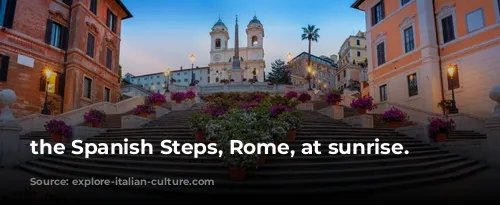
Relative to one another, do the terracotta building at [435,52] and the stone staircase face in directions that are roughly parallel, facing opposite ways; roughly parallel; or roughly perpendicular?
roughly perpendicular

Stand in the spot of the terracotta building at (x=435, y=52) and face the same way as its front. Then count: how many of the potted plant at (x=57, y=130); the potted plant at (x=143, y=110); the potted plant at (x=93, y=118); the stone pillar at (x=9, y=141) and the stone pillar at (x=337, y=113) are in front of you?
5

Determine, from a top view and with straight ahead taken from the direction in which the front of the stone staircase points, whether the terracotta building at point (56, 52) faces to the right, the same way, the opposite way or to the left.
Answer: to the left

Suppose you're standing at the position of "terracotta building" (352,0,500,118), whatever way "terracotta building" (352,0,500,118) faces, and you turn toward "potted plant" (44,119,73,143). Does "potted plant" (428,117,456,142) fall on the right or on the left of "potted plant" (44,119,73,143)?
left

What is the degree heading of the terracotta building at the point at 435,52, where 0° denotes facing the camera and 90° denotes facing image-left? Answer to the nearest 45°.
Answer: approximately 45°

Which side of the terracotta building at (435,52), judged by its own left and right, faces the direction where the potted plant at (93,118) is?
front

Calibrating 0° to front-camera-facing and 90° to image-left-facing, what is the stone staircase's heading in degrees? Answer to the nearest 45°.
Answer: approximately 0°

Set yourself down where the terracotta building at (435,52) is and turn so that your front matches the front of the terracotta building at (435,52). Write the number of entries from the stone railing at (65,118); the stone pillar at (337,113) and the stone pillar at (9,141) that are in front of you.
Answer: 3

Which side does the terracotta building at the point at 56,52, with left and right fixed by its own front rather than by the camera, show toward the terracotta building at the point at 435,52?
front

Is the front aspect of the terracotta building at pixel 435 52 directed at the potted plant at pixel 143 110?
yes

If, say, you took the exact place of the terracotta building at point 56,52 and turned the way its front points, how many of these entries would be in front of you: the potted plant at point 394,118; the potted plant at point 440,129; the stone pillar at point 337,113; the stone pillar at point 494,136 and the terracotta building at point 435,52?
5

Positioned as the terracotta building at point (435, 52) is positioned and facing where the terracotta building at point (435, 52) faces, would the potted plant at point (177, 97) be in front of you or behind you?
in front

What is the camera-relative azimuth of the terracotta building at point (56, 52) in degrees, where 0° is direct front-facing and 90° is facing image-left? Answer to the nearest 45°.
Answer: approximately 315°

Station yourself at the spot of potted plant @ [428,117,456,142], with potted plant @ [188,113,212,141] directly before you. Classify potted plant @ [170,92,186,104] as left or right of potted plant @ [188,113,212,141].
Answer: right

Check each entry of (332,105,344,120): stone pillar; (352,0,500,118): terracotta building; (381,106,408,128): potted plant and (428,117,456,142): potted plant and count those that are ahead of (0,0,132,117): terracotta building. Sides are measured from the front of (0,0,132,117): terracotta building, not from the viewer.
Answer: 4

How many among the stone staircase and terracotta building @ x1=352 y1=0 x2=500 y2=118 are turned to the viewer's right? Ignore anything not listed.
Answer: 0

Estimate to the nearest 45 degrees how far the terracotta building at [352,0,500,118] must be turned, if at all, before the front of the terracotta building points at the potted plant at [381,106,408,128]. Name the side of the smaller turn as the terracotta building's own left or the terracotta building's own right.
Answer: approximately 45° to the terracotta building's own left

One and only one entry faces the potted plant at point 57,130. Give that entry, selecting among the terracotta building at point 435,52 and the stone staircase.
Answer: the terracotta building
